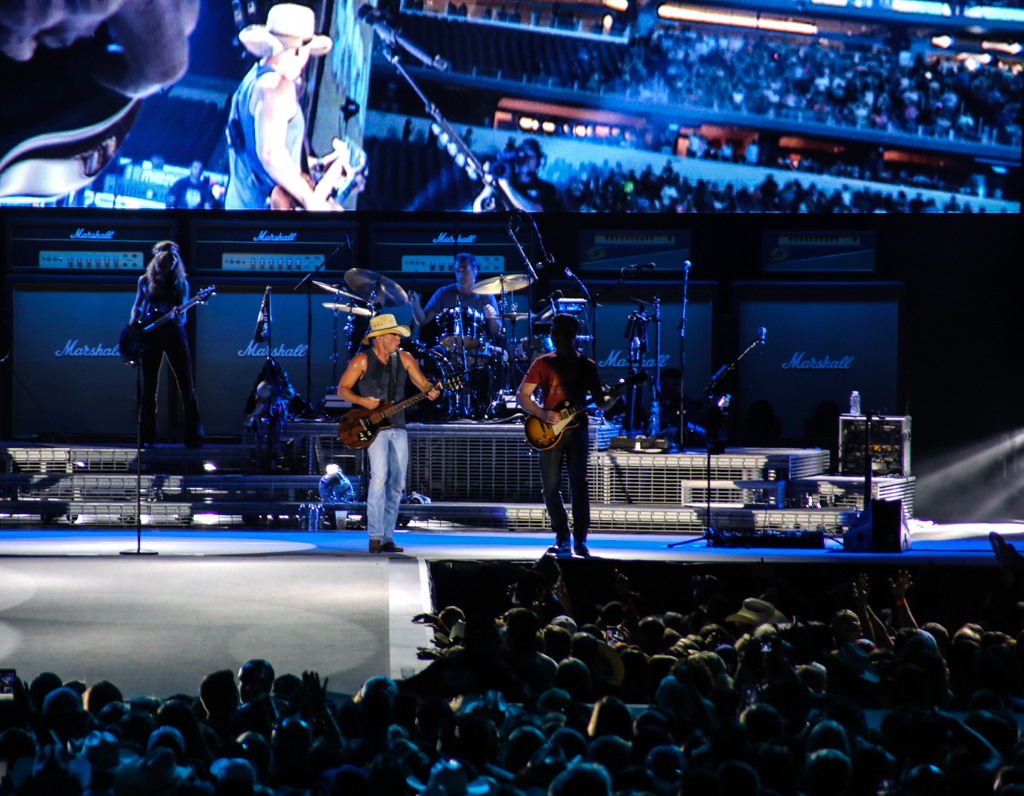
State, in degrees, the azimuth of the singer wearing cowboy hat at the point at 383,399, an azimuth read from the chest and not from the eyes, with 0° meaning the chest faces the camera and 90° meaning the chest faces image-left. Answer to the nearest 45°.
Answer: approximately 315°

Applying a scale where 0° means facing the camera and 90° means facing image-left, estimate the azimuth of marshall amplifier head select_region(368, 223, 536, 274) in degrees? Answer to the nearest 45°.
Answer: approximately 0°

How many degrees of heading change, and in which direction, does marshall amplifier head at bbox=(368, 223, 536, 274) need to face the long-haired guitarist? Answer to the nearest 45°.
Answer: approximately 45° to its right

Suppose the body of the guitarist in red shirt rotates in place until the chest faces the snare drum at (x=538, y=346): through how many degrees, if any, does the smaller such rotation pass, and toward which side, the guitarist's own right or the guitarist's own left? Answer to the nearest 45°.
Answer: approximately 180°

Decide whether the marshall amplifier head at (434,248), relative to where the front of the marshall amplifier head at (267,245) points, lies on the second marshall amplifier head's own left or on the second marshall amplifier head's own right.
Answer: on the second marshall amplifier head's own left

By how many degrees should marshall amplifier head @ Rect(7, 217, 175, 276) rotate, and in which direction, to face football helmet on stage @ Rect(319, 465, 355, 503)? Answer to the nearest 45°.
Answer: approximately 45° to its left

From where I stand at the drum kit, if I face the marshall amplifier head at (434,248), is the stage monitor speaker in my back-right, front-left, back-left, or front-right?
back-right

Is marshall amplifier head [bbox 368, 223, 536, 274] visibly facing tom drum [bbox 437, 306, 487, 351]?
yes

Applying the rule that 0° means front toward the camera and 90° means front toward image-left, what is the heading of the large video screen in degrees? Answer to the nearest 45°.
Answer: approximately 0°
